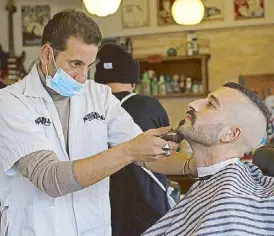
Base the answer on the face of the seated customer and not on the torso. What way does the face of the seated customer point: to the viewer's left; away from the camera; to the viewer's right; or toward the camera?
to the viewer's left

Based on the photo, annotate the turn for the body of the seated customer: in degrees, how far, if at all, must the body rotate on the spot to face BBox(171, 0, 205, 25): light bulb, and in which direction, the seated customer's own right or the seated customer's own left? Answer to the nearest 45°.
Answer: approximately 90° to the seated customer's own right

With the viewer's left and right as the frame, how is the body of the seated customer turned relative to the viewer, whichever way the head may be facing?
facing to the left of the viewer

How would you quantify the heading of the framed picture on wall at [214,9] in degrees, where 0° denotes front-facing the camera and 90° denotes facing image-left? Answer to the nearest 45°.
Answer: approximately 0°

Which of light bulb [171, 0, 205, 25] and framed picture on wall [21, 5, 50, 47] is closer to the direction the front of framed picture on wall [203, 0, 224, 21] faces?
the light bulb

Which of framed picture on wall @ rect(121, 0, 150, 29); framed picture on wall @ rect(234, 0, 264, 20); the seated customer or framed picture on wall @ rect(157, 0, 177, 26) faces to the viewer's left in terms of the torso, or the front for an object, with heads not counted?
the seated customer

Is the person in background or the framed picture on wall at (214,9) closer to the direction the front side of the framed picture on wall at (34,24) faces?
the person in background

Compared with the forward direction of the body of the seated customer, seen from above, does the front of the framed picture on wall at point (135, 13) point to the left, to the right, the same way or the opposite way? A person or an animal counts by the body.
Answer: to the left

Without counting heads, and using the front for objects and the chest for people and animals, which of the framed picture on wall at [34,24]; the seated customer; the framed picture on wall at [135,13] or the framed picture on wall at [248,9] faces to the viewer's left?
the seated customer

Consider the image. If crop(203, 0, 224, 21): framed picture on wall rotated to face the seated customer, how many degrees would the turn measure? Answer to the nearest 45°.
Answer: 0° — it already faces them
